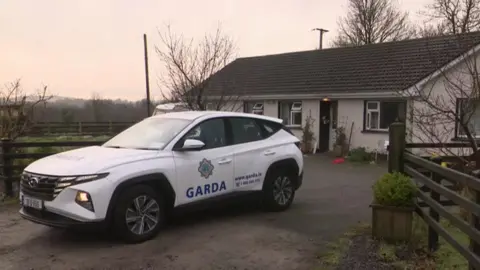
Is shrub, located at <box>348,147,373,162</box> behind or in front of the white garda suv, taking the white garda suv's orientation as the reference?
behind

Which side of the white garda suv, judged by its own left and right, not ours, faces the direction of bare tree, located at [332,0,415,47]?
back

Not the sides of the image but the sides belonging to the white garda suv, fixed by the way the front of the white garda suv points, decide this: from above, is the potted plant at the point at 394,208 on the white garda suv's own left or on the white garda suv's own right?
on the white garda suv's own left

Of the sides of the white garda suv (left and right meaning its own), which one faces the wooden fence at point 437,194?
left

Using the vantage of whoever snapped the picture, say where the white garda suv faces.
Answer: facing the viewer and to the left of the viewer

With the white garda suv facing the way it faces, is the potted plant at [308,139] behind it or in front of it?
behind

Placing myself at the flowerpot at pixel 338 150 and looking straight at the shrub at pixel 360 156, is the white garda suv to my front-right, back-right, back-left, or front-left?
front-right

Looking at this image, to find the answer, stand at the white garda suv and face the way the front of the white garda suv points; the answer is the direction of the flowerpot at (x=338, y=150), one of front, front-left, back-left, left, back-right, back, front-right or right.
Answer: back

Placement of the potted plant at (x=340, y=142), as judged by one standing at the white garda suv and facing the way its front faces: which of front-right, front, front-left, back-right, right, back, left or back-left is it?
back
